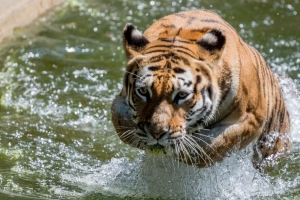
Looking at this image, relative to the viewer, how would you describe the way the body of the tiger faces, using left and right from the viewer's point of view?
facing the viewer and to the left of the viewer
